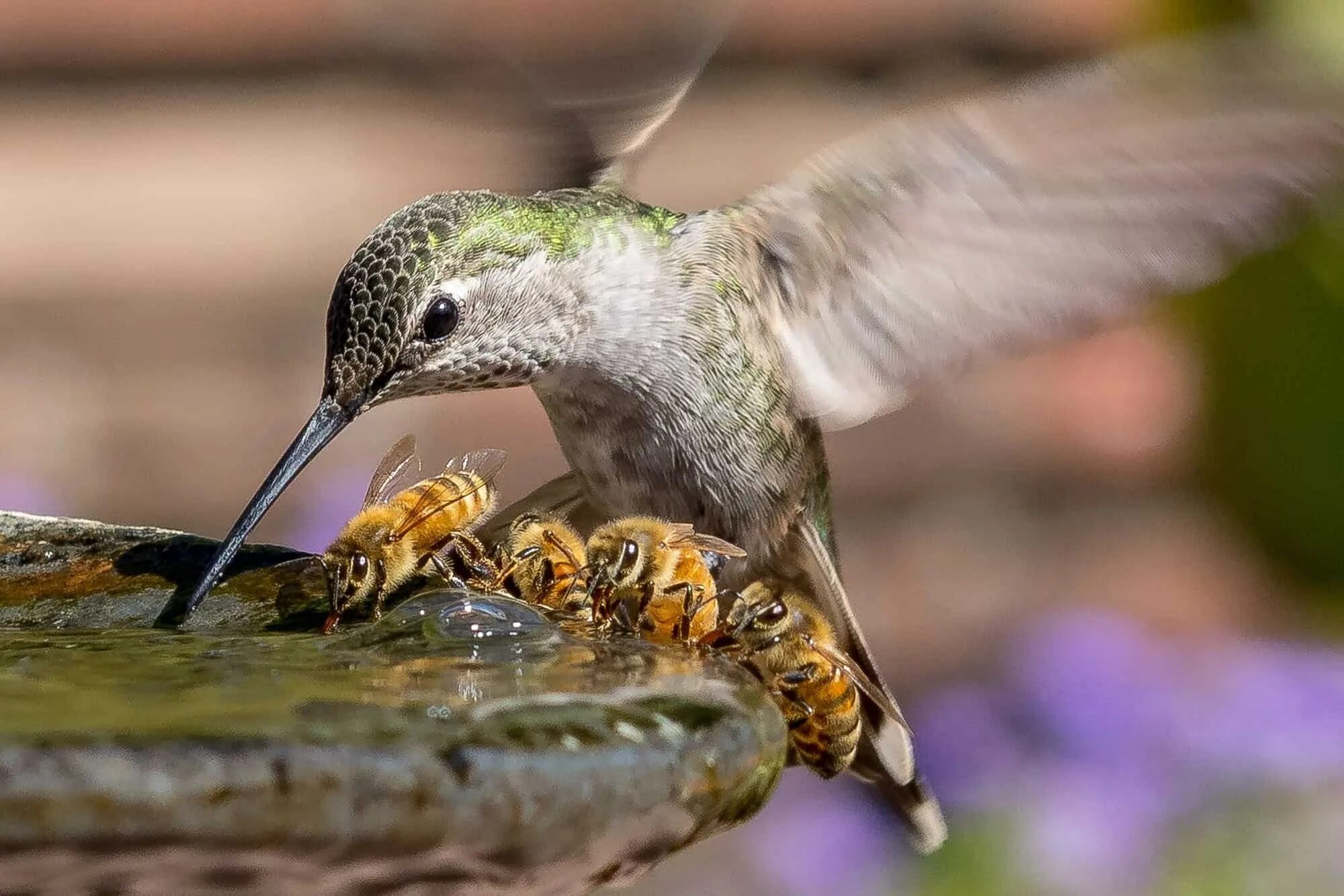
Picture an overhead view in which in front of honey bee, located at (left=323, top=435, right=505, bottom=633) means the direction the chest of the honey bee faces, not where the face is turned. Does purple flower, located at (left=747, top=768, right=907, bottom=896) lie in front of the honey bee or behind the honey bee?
behind

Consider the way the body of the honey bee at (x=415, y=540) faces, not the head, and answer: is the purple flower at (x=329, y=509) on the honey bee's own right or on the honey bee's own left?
on the honey bee's own right

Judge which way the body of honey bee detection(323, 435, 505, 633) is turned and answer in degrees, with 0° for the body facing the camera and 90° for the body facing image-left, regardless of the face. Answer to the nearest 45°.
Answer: approximately 45°

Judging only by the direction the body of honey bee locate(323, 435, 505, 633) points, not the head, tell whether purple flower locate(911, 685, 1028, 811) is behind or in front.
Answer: behind
